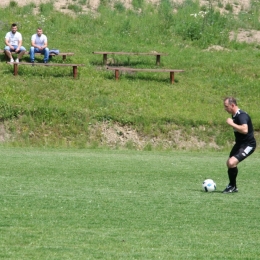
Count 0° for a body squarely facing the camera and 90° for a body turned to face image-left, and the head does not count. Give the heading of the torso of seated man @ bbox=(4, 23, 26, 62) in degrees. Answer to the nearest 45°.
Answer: approximately 0°

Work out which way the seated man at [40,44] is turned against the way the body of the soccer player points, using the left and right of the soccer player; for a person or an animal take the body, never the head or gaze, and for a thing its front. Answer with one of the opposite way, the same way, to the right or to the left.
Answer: to the left

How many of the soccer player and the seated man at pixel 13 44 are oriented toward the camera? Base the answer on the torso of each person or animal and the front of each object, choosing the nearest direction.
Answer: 1

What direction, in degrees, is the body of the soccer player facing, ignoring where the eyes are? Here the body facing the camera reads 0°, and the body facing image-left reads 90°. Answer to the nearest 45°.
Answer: approximately 90°

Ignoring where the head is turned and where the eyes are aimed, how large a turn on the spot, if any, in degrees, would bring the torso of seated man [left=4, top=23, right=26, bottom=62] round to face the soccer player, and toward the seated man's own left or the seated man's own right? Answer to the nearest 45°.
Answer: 0° — they already face them

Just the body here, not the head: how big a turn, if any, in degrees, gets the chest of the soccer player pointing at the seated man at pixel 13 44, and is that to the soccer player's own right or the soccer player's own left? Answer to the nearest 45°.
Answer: approximately 45° to the soccer player's own right

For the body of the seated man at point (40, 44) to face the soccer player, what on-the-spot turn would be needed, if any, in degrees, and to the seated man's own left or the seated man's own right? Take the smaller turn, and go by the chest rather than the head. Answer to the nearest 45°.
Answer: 0° — they already face them

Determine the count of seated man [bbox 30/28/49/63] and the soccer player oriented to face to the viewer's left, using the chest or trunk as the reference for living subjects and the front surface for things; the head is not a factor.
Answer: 1
